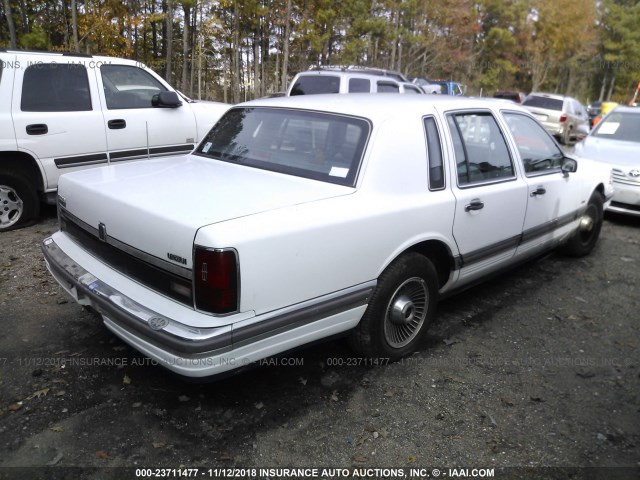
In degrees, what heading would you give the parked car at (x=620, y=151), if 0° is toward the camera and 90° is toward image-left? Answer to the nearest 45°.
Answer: approximately 0°

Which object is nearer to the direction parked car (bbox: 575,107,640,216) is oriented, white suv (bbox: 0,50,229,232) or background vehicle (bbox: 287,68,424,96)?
the white suv

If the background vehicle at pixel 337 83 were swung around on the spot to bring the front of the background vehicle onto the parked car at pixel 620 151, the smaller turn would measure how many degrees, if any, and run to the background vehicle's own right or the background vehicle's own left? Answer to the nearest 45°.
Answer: approximately 90° to the background vehicle's own right

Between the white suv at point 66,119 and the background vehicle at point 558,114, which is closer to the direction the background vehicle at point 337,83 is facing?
the background vehicle

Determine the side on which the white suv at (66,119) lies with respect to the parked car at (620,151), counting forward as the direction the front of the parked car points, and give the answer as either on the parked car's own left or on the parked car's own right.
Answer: on the parked car's own right

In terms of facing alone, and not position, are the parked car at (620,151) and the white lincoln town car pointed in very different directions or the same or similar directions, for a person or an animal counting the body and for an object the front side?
very different directions

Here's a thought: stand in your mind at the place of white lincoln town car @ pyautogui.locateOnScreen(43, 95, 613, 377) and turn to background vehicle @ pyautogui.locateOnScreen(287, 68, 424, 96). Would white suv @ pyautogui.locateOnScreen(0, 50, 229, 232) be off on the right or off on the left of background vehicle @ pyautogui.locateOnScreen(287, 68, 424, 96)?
left

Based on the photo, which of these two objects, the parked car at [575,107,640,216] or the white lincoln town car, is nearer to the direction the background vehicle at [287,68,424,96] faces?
the parked car

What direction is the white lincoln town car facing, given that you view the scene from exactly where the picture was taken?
facing away from the viewer and to the right of the viewer

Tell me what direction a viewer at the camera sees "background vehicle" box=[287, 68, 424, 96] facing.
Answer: facing away from the viewer and to the right of the viewer

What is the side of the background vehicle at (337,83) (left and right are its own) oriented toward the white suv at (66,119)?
back
